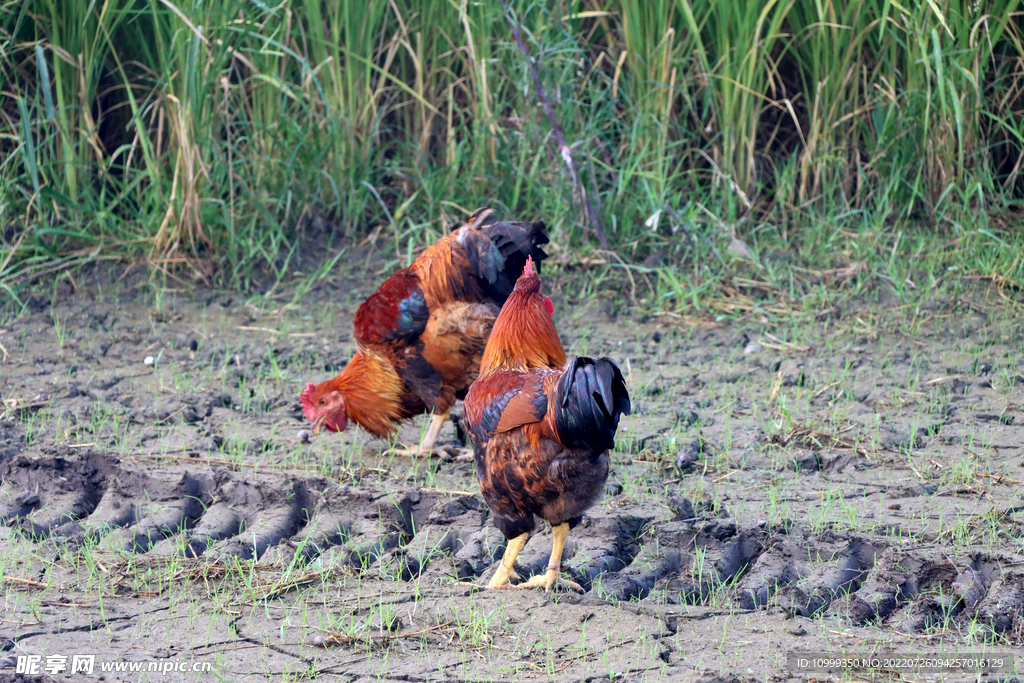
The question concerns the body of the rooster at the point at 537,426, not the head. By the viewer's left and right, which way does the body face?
facing away from the viewer and to the left of the viewer

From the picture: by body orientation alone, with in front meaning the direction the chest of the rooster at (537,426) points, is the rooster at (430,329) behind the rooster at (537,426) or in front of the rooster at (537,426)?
in front
